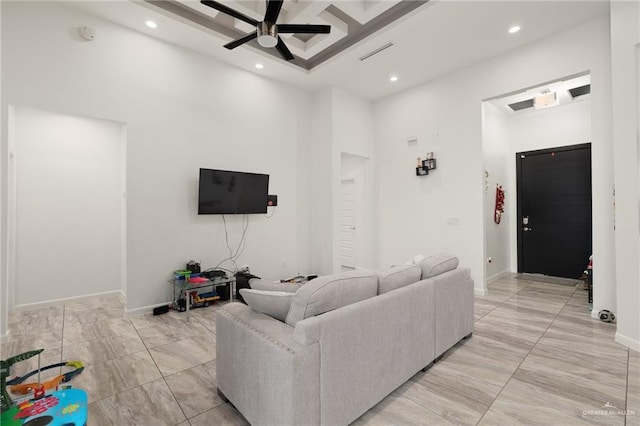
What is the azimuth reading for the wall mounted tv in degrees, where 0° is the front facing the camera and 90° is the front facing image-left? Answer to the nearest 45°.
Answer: approximately 315°

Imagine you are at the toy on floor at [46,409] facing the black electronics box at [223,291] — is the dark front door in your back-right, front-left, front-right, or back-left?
front-right

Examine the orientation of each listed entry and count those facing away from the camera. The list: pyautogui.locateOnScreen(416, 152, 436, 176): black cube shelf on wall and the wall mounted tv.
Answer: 0

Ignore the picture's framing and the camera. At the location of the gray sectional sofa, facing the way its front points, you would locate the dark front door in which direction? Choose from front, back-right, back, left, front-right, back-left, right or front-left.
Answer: right

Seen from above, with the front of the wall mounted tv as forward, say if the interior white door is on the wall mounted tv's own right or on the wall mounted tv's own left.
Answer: on the wall mounted tv's own left

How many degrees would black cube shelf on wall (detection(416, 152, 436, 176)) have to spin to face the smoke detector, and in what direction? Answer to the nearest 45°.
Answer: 0° — it already faces it

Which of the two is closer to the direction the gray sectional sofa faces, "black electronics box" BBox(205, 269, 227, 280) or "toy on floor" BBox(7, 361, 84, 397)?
the black electronics box

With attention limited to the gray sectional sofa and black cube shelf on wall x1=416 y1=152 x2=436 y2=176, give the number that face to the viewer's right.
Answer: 0

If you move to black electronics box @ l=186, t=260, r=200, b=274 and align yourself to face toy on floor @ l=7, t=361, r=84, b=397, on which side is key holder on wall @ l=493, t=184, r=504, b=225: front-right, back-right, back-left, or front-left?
back-left

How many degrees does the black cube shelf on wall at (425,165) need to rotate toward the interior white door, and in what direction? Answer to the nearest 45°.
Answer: approximately 90° to its right

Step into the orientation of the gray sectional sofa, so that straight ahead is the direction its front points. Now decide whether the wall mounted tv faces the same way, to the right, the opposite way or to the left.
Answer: the opposite way

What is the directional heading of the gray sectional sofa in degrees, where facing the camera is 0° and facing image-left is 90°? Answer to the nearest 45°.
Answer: approximately 135°
